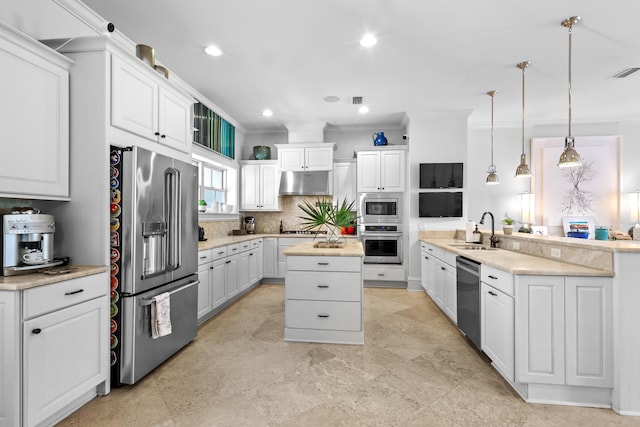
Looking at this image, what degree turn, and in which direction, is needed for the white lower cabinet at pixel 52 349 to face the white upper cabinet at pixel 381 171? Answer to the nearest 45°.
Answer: approximately 45° to its left

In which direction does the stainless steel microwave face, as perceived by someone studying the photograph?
facing the viewer

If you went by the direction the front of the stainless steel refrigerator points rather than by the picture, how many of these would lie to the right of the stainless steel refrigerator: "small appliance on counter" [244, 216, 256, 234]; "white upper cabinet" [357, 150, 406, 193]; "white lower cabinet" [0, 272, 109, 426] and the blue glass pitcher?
1

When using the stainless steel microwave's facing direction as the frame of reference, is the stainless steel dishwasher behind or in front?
in front

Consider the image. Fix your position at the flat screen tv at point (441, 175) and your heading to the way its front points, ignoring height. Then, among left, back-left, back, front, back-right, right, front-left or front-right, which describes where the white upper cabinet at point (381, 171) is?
right

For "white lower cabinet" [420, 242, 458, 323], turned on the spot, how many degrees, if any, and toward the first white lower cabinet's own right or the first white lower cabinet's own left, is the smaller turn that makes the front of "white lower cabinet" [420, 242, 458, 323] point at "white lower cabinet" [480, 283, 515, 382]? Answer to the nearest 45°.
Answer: approximately 45° to the first white lower cabinet's own left

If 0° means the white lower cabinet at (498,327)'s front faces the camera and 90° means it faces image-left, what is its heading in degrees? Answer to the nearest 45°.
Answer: approximately 45°

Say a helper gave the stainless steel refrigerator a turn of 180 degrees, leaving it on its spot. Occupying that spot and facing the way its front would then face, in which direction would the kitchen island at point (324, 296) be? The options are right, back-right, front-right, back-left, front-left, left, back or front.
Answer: back-right

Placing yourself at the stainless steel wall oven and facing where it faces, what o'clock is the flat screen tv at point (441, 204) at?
The flat screen tv is roughly at 9 o'clock from the stainless steel wall oven.

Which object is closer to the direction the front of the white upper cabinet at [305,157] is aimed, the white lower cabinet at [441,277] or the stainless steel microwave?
the white lower cabinet

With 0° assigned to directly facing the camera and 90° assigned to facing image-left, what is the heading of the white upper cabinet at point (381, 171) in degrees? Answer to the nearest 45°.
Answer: approximately 0°

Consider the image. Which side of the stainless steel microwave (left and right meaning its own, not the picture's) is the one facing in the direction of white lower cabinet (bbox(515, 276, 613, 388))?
front
